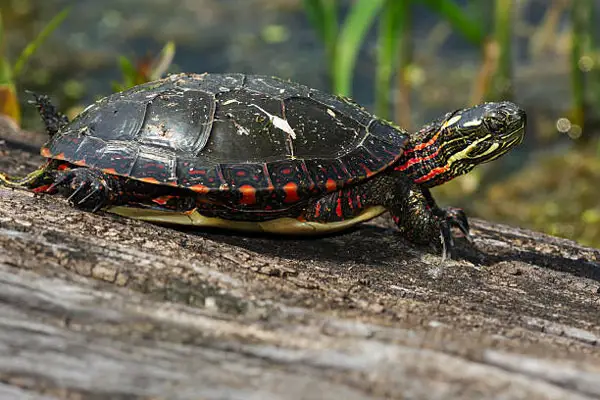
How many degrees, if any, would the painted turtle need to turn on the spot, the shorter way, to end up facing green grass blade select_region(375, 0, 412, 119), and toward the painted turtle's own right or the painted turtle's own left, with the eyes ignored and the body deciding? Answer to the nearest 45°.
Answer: approximately 90° to the painted turtle's own left

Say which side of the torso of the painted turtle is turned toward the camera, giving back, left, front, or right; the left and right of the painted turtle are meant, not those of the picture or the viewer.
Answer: right

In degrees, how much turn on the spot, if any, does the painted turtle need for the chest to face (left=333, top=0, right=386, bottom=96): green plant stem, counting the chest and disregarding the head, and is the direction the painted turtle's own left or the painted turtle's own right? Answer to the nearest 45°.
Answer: approximately 90° to the painted turtle's own left

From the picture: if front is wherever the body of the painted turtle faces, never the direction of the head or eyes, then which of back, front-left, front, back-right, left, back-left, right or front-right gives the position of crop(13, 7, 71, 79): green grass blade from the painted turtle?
back-left
